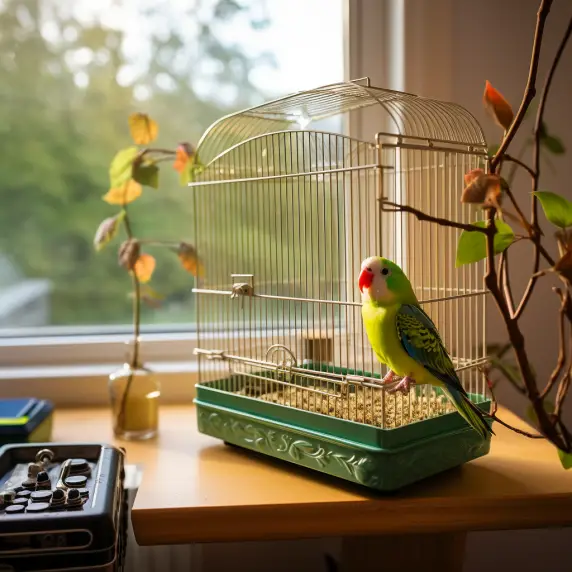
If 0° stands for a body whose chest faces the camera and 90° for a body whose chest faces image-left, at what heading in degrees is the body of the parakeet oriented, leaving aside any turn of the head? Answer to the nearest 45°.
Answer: approximately 45°

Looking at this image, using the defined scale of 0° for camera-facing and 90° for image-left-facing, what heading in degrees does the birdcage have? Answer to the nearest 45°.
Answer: approximately 45°

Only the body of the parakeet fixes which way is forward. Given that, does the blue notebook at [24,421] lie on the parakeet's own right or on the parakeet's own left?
on the parakeet's own right

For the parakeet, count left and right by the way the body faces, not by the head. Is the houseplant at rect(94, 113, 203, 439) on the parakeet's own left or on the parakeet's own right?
on the parakeet's own right
